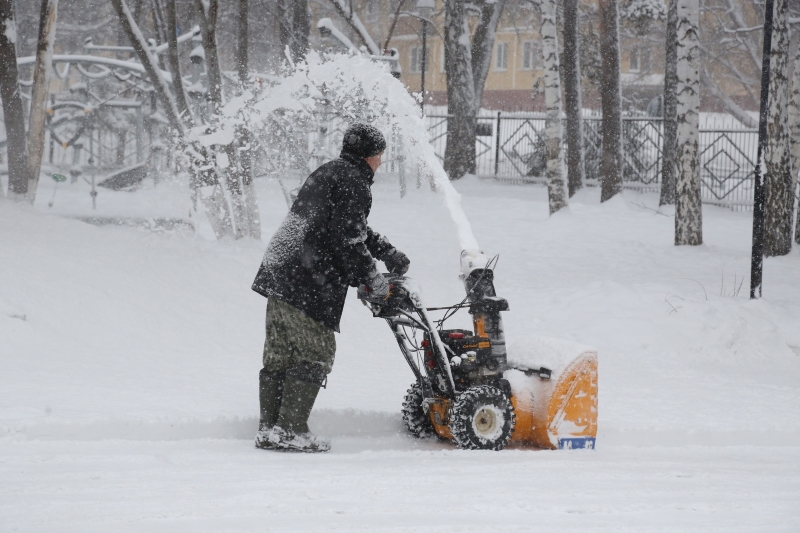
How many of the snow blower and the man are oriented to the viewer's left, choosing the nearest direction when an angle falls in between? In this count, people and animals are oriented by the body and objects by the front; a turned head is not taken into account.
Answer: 0

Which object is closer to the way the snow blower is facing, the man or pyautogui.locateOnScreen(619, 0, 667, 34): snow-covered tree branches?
the snow-covered tree branches

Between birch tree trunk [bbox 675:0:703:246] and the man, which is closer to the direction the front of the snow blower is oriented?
the birch tree trunk

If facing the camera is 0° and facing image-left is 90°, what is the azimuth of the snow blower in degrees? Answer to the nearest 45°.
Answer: approximately 225°

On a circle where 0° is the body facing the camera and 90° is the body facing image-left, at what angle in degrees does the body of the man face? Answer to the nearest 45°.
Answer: approximately 270°

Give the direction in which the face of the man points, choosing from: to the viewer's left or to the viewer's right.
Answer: to the viewer's right

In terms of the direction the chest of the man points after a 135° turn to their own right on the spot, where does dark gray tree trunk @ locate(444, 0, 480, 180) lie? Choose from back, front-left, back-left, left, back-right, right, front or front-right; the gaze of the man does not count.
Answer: back-right

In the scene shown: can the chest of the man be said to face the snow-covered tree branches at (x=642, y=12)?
no

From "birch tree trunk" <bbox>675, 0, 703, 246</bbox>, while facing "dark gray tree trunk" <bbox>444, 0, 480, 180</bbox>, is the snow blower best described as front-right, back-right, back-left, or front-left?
back-left

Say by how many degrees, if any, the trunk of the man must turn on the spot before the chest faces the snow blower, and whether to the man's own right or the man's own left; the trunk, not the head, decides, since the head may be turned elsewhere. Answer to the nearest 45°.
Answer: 0° — they already face it

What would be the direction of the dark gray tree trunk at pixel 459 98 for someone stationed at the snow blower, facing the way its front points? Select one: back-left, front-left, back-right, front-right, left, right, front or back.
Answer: front-left

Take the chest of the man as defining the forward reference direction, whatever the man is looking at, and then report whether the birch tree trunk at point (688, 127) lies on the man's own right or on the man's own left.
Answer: on the man's own left

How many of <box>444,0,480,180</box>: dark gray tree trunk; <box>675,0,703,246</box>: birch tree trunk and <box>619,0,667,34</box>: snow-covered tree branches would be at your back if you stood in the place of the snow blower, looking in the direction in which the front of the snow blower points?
0

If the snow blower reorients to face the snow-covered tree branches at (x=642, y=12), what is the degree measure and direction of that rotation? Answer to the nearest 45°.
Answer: approximately 45° to its left
